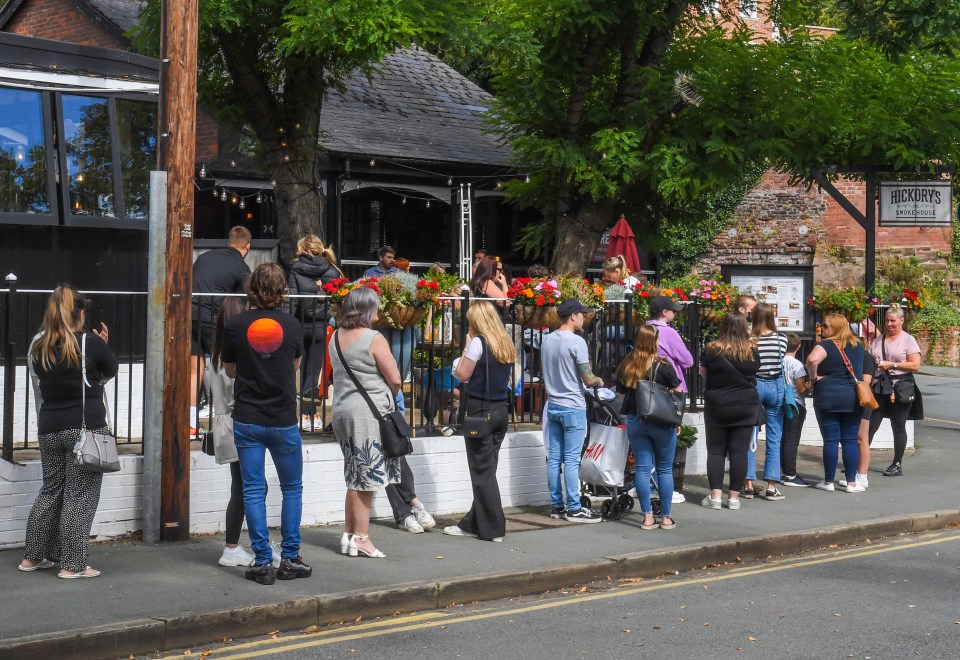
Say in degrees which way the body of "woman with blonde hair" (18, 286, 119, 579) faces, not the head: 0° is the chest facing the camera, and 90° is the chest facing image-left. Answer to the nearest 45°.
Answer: approximately 225°

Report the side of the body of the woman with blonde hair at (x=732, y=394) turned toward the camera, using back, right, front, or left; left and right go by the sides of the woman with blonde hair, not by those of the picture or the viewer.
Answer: back

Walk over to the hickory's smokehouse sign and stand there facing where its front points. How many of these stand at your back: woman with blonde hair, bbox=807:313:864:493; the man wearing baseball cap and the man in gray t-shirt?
0

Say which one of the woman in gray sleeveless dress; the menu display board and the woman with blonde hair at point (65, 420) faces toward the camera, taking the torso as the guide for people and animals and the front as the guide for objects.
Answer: the menu display board

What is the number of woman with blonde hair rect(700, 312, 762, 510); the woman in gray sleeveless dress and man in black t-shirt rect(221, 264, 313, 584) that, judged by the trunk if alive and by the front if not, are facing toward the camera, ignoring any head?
0

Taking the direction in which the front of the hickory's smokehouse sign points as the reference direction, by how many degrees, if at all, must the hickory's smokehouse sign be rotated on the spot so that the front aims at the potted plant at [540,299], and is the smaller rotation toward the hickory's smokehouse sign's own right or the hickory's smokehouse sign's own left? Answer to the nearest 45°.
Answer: approximately 45° to the hickory's smokehouse sign's own right

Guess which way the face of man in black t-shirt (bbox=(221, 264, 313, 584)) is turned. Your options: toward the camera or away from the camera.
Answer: away from the camera

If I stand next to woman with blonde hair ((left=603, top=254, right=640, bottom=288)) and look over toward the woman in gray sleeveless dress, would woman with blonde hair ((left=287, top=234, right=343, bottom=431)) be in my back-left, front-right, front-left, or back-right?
front-right

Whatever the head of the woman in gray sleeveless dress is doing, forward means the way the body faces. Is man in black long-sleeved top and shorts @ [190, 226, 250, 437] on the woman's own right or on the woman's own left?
on the woman's own left

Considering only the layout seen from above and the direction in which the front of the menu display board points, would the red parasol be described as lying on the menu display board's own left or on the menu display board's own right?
on the menu display board's own right

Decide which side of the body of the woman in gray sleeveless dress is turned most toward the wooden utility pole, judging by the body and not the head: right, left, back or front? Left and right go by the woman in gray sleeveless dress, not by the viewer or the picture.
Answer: left

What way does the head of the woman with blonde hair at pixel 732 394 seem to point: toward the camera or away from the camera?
away from the camera

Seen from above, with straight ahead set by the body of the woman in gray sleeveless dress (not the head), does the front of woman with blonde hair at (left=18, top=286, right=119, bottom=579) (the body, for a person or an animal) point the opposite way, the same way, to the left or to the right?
the same way

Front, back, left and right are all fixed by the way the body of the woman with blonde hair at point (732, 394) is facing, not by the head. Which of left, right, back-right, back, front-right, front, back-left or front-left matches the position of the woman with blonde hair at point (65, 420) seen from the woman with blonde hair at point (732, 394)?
back-left

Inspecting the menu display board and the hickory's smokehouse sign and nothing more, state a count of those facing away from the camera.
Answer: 0

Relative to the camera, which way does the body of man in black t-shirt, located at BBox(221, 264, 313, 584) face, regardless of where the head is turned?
away from the camera

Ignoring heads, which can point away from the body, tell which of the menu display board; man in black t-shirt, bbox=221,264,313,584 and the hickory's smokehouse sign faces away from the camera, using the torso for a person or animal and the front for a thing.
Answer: the man in black t-shirt

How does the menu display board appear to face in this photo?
toward the camera
